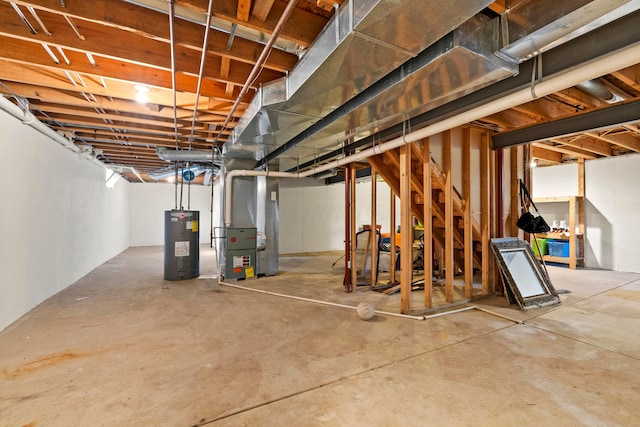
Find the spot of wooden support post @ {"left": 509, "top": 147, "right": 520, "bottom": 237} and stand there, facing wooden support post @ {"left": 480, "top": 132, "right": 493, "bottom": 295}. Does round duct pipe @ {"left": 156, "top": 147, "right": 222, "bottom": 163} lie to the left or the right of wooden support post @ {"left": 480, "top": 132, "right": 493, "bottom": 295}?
right

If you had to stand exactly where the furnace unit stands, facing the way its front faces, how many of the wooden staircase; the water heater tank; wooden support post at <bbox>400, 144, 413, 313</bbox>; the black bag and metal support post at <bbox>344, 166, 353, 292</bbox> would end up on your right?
1

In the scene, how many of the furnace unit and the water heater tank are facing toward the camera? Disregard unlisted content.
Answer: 2

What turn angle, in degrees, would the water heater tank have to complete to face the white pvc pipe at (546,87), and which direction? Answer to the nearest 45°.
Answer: approximately 45° to its left

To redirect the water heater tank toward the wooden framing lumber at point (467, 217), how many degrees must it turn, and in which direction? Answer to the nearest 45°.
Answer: approximately 45° to its left

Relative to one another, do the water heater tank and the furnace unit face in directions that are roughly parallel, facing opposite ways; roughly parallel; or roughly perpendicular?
roughly parallel

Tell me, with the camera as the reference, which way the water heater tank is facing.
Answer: facing the viewer

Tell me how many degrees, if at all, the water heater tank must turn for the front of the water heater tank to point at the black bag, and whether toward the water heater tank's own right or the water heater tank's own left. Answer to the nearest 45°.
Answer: approximately 45° to the water heater tank's own left

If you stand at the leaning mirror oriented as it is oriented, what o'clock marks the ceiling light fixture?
The ceiling light fixture is roughly at 3 o'clock from the leaning mirror.

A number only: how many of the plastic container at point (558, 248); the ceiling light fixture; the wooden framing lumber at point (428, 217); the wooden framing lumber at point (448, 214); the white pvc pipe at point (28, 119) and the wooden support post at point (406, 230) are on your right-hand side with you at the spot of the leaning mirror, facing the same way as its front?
5

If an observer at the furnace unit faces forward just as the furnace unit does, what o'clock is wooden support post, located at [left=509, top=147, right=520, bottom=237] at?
The wooden support post is roughly at 10 o'clock from the furnace unit.

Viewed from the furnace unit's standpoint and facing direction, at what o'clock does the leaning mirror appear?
The leaning mirror is roughly at 10 o'clock from the furnace unit.

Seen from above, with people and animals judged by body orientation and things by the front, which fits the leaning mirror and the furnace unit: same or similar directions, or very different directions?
same or similar directions

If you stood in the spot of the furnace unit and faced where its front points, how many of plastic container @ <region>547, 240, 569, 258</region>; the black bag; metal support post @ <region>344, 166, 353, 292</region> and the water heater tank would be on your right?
1
